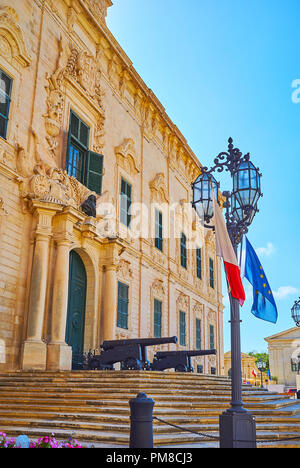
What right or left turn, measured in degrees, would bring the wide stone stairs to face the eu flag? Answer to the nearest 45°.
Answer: approximately 45° to its left

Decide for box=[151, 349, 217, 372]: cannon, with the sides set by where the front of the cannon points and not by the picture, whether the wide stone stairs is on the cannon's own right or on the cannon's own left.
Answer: on the cannon's own right

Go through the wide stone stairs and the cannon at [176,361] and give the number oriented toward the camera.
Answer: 1

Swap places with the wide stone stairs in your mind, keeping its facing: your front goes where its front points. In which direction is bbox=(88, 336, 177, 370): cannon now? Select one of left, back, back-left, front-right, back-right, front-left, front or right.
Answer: back

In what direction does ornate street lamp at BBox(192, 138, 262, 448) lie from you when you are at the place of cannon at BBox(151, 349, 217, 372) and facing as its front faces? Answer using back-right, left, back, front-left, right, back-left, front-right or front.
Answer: right

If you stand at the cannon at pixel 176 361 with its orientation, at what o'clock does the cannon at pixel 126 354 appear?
the cannon at pixel 126 354 is roughly at 4 o'clock from the cannon at pixel 176 361.

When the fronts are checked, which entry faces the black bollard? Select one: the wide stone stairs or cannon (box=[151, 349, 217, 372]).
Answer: the wide stone stairs

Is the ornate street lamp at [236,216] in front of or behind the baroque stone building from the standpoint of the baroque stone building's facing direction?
in front

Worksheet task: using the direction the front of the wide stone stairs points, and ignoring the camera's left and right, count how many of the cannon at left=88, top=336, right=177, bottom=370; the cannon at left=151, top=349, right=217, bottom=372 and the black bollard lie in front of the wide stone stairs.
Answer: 1

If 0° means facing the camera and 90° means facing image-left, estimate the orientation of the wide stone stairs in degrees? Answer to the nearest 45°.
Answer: approximately 0°

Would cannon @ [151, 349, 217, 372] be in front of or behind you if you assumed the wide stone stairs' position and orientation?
behind

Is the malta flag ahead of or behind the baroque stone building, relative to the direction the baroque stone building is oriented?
ahead
